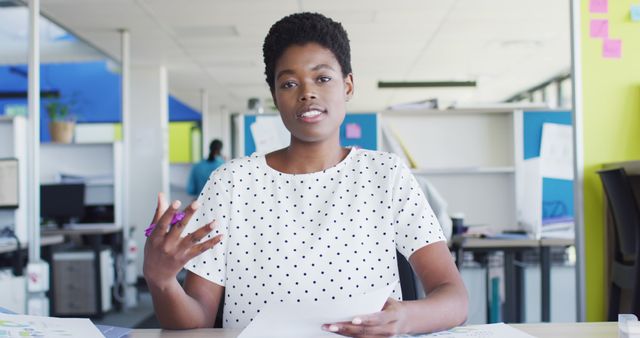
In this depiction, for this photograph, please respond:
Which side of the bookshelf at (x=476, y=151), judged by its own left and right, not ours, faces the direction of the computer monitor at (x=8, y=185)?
right

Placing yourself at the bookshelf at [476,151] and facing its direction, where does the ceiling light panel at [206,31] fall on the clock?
The ceiling light panel is roughly at 4 o'clock from the bookshelf.

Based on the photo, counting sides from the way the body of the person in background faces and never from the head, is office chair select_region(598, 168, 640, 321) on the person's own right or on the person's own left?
on the person's own right

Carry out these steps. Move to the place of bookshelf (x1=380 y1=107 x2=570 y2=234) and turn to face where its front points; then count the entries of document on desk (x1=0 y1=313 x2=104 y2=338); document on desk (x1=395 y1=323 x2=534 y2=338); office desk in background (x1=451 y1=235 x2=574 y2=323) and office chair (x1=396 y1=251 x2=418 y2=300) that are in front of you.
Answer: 4

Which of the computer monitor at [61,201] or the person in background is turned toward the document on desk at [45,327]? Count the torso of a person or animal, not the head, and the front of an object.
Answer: the computer monitor
